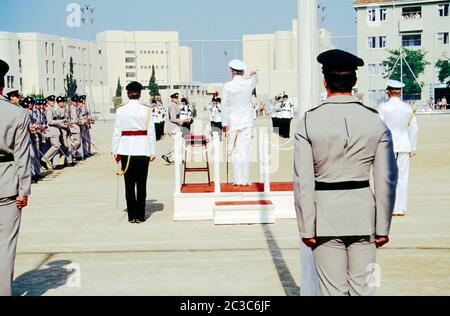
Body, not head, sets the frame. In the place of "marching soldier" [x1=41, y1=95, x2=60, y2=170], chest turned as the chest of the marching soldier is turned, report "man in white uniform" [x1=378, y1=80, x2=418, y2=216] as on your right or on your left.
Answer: on your right

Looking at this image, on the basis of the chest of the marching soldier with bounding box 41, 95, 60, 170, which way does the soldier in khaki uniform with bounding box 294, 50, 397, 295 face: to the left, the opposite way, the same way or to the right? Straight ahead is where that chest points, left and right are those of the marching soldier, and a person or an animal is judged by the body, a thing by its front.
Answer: to the left

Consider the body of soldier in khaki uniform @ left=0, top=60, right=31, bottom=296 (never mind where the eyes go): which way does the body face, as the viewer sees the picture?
away from the camera

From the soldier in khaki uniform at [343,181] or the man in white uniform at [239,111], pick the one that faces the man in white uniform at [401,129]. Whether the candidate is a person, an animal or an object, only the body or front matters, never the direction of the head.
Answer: the soldier in khaki uniform

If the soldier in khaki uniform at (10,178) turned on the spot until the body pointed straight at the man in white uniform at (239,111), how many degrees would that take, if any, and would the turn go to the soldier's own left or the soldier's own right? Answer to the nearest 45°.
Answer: approximately 45° to the soldier's own right

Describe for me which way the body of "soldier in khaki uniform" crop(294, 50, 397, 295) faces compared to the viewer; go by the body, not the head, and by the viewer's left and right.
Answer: facing away from the viewer

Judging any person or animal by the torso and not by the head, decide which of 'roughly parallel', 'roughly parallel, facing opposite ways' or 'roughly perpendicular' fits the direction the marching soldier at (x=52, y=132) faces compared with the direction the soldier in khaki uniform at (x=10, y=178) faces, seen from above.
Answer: roughly perpendicular

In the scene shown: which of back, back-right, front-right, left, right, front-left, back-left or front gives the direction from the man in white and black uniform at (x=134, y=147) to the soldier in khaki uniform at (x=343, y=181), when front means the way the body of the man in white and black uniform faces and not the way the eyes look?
back

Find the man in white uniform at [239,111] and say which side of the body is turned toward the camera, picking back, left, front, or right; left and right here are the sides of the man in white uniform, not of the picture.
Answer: back

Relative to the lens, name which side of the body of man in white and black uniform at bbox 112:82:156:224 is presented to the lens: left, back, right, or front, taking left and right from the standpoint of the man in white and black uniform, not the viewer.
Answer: back

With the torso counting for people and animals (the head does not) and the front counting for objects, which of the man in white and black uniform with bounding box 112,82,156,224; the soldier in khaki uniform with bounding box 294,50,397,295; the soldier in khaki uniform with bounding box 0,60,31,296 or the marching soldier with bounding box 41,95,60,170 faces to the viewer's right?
the marching soldier

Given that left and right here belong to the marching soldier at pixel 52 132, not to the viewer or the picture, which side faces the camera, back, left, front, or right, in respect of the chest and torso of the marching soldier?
right

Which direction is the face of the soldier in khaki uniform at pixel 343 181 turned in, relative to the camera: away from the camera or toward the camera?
away from the camera

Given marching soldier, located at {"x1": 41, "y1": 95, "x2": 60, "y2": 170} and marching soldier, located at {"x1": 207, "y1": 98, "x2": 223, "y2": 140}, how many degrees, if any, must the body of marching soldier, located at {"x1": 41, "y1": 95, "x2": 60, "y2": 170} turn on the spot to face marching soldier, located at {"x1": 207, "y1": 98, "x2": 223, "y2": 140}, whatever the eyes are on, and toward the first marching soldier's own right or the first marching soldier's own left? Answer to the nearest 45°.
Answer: approximately 45° to the first marching soldier's own left
